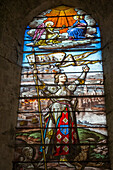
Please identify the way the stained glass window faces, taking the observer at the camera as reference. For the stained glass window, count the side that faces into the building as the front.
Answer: facing the viewer
